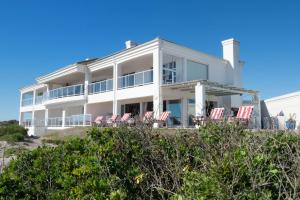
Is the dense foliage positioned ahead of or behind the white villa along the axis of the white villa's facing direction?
ahead

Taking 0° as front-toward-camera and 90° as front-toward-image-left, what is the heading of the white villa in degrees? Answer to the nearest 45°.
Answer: approximately 45°
